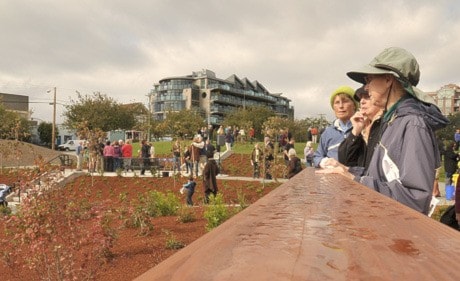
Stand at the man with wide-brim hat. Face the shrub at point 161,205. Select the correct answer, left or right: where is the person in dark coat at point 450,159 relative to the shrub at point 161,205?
right

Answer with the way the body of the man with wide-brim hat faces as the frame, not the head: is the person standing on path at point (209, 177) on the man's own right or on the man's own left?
on the man's own right

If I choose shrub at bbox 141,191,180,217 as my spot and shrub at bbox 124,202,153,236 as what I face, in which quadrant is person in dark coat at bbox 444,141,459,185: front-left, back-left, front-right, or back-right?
back-left

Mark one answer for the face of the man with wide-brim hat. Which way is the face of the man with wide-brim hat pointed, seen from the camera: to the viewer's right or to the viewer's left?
to the viewer's left

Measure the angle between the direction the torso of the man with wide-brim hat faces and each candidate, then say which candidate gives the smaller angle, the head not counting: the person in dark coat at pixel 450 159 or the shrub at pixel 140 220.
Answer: the shrub

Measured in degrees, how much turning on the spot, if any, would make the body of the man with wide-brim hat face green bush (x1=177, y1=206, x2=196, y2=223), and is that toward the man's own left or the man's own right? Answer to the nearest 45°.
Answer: approximately 45° to the man's own right

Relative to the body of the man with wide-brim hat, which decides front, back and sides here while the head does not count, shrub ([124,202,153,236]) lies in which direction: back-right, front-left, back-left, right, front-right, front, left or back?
front-right

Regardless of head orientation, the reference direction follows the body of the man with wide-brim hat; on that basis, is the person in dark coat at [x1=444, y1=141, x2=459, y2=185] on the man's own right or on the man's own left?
on the man's own right

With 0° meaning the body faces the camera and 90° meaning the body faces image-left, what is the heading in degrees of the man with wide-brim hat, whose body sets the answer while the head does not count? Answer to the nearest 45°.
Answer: approximately 90°

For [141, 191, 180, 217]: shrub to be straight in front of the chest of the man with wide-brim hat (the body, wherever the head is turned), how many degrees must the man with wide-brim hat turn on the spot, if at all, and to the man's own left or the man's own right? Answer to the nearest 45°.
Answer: approximately 45° to the man's own right

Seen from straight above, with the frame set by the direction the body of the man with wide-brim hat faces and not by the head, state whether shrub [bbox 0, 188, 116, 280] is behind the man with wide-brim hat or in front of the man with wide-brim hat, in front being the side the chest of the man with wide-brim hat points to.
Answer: in front
